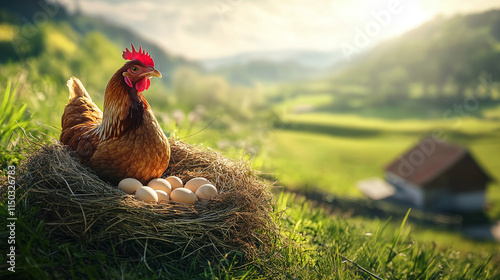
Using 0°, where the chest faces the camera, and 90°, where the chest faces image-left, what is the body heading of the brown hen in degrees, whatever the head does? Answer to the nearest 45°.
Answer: approximately 315°
